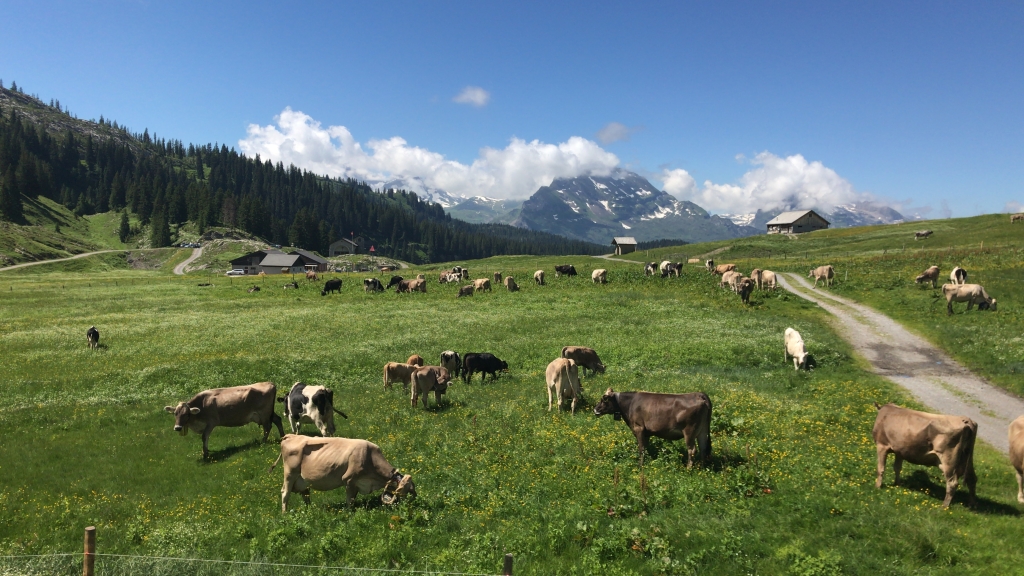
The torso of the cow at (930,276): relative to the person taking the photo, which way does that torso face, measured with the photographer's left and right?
facing to the left of the viewer

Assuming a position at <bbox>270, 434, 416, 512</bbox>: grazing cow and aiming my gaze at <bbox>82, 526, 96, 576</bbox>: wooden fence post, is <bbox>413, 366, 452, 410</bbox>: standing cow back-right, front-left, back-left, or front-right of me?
back-right

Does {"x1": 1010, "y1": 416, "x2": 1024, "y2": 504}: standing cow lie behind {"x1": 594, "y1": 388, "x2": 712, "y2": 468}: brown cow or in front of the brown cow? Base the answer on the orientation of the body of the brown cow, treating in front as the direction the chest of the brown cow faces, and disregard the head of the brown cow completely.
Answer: behind

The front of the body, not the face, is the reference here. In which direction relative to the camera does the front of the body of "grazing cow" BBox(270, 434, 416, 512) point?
to the viewer's right

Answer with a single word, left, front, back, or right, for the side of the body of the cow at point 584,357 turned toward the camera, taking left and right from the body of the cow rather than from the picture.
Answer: right

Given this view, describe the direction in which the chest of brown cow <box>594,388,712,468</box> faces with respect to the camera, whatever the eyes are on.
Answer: to the viewer's left

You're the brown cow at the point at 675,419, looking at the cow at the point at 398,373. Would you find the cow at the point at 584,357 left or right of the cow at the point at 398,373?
right

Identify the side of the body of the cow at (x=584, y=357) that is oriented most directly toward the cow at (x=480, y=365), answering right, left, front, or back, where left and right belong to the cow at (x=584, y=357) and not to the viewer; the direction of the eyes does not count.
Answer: back

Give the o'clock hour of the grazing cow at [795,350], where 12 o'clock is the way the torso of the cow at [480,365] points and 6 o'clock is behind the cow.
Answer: The grazing cow is roughly at 12 o'clock from the cow.
